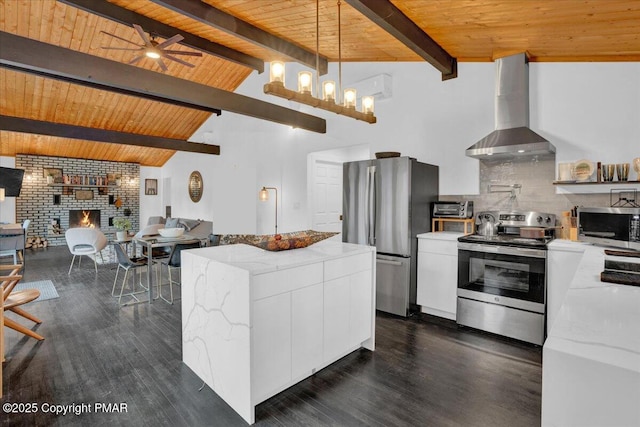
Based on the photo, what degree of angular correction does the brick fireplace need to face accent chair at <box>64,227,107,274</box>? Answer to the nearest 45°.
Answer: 0° — it already faces it

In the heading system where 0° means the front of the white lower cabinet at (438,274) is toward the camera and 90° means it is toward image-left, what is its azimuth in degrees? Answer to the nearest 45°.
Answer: approximately 45°

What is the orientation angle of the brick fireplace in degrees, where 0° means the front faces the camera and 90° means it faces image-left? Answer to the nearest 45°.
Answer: approximately 0°

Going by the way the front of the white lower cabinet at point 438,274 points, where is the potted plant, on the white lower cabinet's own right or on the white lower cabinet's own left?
on the white lower cabinet's own right

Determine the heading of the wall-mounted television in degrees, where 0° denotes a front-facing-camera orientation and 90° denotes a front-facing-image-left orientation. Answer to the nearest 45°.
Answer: approximately 315°

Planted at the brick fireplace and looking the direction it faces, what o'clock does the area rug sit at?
The area rug is roughly at 12 o'clock from the brick fireplace.

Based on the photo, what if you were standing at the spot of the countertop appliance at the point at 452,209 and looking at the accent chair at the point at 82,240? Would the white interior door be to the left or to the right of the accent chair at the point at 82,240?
right
